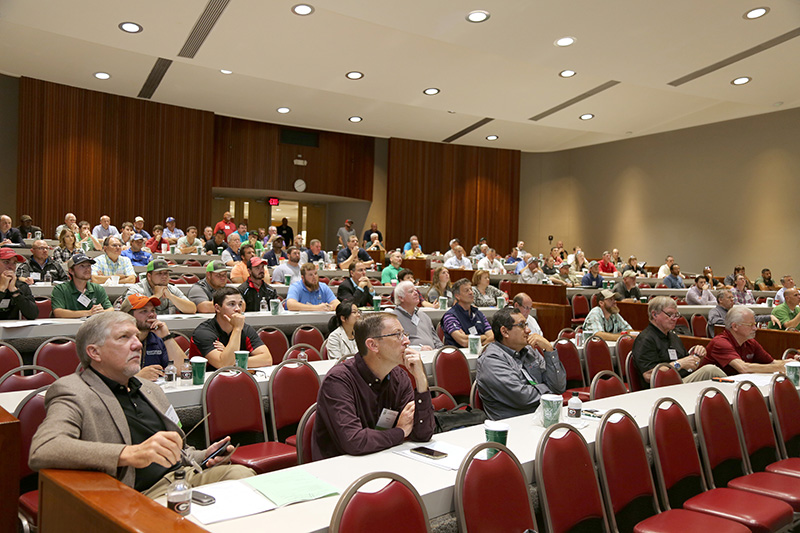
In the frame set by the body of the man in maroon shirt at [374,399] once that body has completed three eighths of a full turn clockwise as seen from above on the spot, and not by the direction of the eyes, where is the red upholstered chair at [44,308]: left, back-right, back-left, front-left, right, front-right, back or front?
front-right

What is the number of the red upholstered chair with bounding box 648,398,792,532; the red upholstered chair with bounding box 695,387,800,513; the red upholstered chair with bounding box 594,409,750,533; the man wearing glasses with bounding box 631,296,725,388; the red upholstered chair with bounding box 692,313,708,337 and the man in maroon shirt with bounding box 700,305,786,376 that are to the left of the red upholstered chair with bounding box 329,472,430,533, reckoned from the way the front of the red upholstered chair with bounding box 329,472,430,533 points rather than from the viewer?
6

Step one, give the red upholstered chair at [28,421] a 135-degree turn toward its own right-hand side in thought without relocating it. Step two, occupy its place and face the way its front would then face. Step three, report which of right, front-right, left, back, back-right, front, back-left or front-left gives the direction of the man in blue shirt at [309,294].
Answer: back-right

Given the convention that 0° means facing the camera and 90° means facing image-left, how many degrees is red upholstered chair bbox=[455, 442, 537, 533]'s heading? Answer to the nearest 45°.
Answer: approximately 315°

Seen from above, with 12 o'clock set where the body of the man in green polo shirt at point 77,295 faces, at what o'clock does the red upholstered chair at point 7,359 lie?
The red upholstered chair is roughly at 2 o'clock from the man in green polo shirt.

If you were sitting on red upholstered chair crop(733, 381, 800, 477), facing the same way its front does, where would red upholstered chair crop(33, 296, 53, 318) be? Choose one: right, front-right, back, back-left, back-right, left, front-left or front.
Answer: back-right

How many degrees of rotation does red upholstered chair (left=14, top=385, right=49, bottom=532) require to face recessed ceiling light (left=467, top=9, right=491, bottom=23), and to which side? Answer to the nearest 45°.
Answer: approximately 90° to its left

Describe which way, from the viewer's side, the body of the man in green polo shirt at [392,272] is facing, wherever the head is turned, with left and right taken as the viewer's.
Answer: facing the viewer and to the right of the viewer

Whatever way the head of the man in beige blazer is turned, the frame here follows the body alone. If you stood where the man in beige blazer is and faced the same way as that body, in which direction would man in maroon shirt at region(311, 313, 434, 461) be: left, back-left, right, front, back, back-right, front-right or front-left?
front-left

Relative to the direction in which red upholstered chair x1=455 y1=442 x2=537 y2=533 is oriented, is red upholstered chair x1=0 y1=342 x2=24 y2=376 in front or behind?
behind
